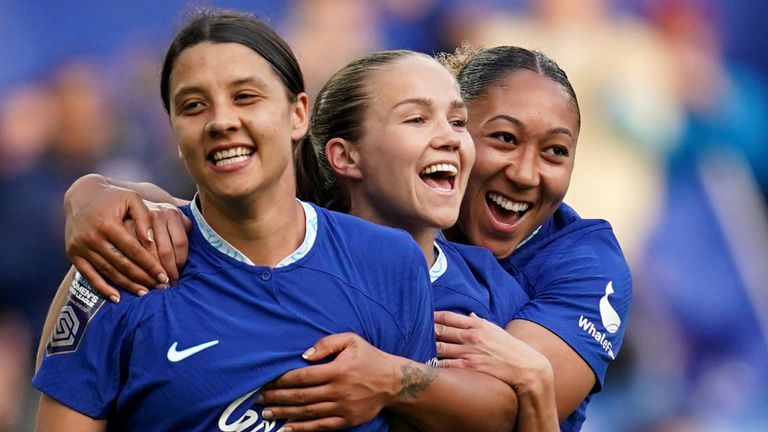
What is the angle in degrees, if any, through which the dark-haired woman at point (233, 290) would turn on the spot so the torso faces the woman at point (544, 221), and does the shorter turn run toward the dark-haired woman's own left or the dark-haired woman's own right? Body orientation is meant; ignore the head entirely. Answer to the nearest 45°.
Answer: approximately 135° to the dark-haired woman's own left

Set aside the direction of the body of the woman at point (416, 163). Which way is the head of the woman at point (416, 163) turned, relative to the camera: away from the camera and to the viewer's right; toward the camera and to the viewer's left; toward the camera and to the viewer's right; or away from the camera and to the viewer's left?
toward the camera and to the viewer's right

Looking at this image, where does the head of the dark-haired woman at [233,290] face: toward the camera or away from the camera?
toward the camera

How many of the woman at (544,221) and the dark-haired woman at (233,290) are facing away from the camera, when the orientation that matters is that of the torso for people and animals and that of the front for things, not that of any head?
0

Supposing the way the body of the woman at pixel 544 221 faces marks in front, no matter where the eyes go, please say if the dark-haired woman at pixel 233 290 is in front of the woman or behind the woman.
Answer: in front

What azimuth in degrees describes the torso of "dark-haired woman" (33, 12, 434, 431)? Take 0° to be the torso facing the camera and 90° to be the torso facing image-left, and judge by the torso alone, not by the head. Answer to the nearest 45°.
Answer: approximately 0°

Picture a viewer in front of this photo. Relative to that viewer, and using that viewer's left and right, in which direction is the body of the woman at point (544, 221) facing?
facing the viewer and to the left of the viewer
